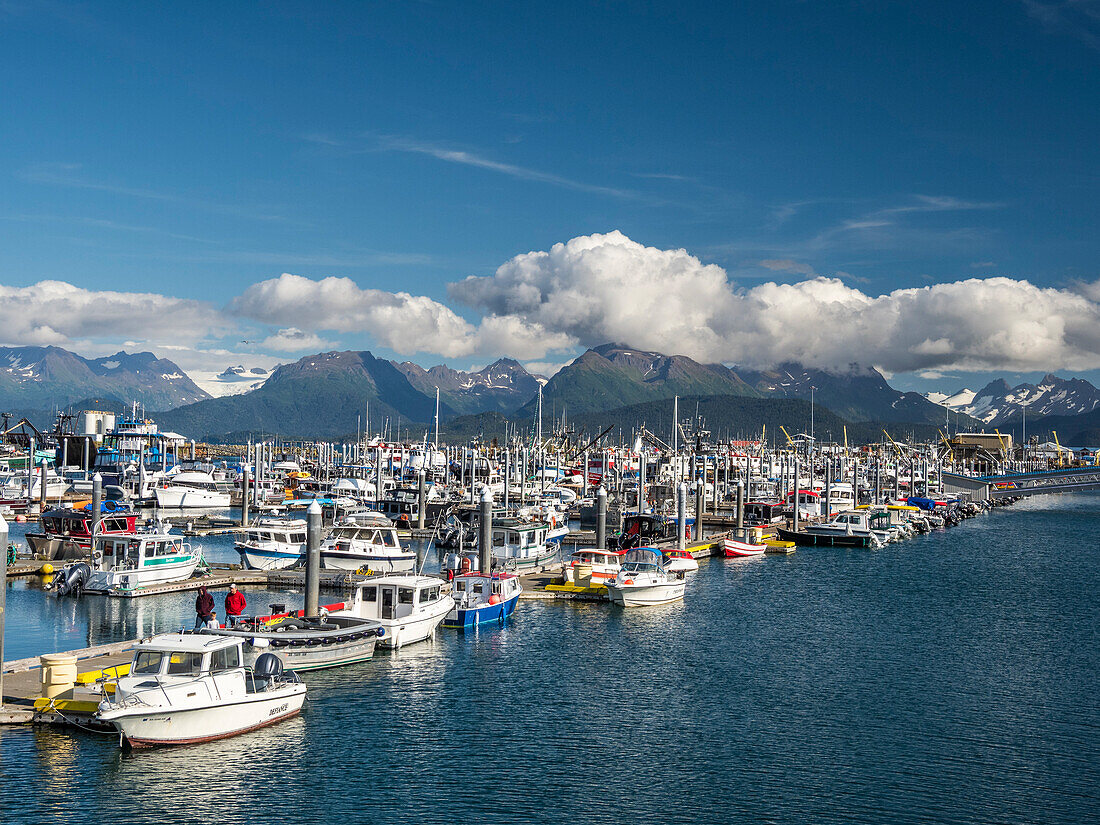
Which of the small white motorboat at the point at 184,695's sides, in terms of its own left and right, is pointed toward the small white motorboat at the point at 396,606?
back

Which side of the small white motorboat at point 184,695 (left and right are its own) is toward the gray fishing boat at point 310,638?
back

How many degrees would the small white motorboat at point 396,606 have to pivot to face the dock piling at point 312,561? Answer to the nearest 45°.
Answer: approximately 135° to its left

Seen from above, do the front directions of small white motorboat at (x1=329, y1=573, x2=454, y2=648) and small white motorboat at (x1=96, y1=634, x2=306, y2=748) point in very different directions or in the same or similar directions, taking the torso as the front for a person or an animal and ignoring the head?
very different directions

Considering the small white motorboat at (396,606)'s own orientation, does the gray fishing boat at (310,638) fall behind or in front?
behind

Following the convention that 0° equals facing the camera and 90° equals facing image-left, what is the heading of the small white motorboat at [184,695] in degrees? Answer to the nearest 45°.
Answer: approximately 45°

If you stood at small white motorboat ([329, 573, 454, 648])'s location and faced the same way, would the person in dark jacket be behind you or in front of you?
behind

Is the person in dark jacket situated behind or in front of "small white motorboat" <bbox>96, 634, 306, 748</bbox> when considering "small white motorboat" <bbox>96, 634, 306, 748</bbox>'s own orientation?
behind
